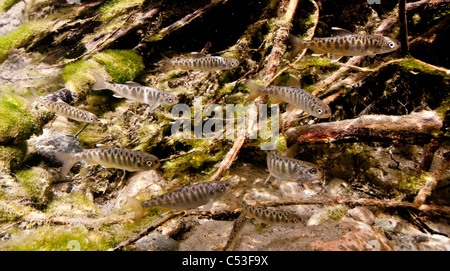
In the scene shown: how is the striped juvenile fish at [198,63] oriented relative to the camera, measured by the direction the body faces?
to the viewer's right

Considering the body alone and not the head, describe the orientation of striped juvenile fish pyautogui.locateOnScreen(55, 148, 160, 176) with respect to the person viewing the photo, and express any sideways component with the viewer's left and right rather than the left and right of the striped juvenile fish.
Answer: facing to the right of the viewer

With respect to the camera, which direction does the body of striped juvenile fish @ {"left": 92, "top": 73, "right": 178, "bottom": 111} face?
to the viewer's right

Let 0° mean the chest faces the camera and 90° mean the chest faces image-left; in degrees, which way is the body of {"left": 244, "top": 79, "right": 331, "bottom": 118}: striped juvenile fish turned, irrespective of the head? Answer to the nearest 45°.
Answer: approximately 270°

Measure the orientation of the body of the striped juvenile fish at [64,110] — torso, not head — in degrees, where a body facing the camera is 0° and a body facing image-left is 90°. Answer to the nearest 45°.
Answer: approximately 270°

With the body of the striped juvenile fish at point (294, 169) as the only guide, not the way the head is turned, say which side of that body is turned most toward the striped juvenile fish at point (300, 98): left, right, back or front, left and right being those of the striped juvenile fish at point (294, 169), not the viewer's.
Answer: left

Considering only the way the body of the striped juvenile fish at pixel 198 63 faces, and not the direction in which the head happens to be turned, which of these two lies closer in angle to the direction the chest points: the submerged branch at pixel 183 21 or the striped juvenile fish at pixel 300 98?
the striped juvenile fish

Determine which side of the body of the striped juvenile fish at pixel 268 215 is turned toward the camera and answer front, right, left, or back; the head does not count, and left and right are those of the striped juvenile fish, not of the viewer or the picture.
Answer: right

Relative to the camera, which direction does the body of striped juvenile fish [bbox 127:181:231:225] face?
to the viewer's right

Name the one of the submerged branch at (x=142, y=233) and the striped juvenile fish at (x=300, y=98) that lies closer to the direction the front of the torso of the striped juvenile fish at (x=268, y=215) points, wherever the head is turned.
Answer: the striped juvenile fish

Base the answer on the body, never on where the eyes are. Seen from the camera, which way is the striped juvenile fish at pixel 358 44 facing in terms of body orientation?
to the viewer's right
